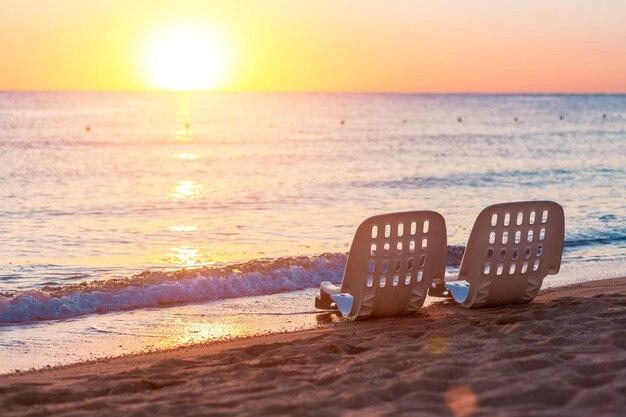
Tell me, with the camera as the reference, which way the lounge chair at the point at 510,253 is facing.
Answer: facing away from the viewer and to the left of the viewer

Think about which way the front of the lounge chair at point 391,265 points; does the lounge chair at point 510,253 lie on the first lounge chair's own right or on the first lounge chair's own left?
on the first lounge chair's own right

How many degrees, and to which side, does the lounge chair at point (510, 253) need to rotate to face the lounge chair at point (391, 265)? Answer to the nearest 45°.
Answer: approximately 90° to its left

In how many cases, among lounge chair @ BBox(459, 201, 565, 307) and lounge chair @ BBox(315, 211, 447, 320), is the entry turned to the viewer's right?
0

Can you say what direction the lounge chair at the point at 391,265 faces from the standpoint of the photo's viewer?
facing away from the viewer and to the left of the viewer
